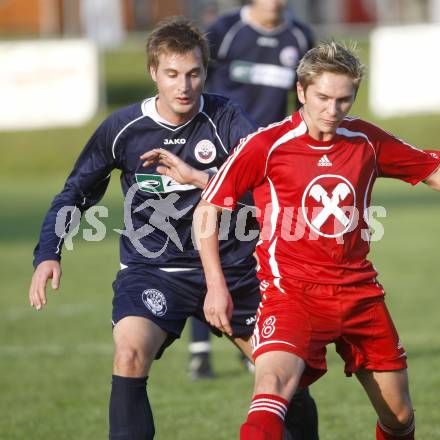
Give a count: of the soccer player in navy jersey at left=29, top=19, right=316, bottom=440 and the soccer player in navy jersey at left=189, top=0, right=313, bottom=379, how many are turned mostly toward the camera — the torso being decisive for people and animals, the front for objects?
2

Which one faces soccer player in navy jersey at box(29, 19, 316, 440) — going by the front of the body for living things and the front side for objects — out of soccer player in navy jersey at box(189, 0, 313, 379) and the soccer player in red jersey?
soccer player in navy jersey at box(189, 0, 313, 379)

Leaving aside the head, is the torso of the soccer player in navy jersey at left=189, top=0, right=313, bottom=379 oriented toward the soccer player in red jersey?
yes

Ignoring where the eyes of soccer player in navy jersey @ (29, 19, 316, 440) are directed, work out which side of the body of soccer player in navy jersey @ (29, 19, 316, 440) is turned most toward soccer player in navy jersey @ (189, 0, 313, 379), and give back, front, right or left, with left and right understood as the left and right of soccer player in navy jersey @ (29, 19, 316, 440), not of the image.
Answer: back

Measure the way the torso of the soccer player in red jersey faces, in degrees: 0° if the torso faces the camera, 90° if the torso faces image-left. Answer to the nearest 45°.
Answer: approximately 0°

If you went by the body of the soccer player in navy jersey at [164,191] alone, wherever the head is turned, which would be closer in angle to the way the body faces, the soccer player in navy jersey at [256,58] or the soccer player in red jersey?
the soccer player in red jersey

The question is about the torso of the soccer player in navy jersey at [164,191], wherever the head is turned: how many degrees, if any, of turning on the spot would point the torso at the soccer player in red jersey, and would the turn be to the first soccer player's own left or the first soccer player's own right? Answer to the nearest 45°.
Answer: approximately 45° to the first soccer player's own left

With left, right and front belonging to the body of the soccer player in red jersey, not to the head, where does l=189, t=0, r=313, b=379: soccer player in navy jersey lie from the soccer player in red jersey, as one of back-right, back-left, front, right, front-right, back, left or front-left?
back

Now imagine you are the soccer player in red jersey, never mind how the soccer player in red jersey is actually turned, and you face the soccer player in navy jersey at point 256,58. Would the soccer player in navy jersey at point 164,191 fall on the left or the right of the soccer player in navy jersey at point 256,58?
left

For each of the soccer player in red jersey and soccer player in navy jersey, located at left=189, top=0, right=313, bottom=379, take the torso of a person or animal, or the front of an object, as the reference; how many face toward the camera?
2

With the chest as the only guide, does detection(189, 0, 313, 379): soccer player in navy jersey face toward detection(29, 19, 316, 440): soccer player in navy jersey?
yes

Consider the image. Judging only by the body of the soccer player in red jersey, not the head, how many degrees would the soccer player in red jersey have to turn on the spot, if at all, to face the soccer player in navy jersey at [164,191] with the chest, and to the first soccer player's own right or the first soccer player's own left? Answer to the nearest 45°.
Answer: approximately 135° to the first soccer player's own right
